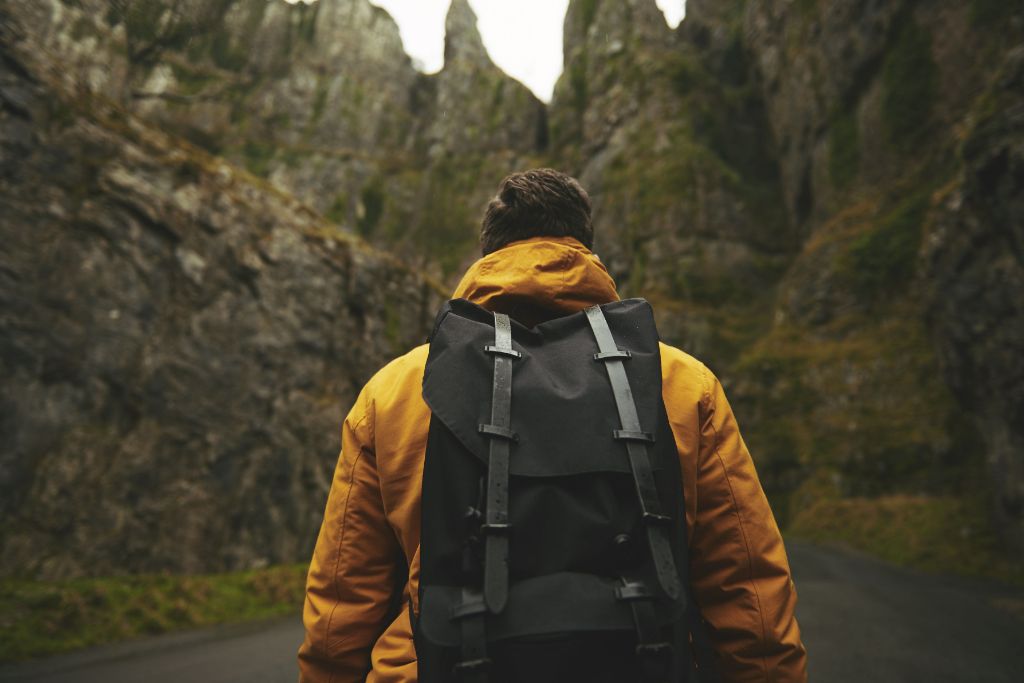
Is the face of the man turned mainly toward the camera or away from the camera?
away from the camera

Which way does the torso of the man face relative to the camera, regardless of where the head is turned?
away from the camera
